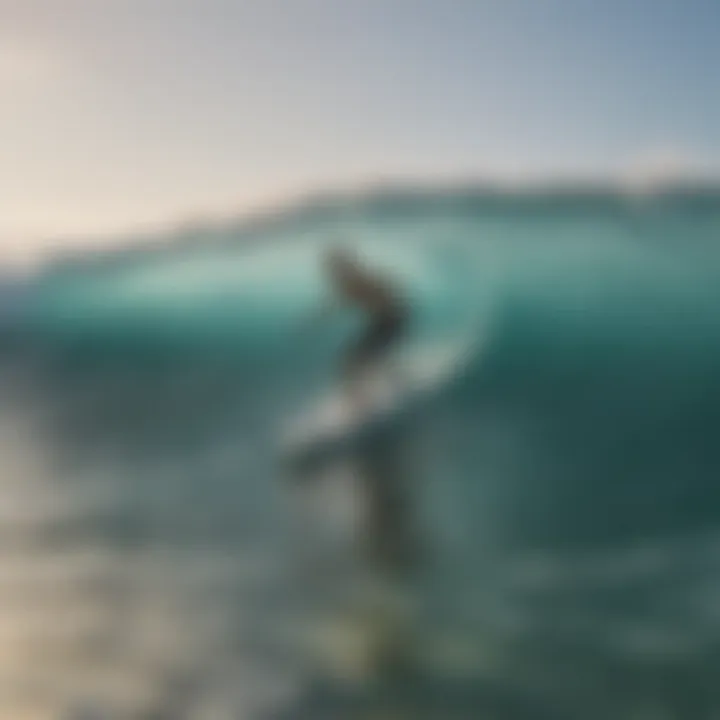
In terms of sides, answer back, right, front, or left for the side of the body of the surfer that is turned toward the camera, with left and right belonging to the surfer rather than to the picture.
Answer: left
